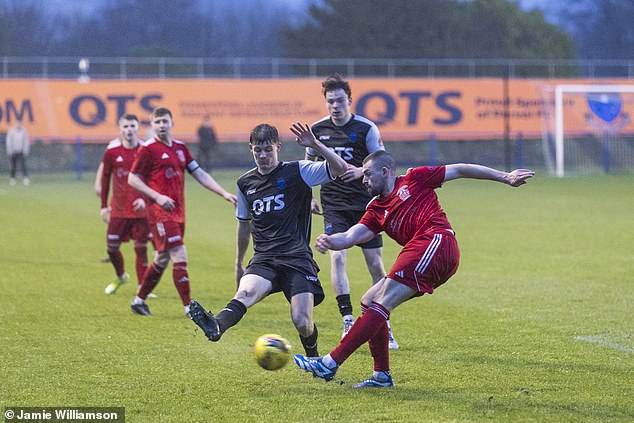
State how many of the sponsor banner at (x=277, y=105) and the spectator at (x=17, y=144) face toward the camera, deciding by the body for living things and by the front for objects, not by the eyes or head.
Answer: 2

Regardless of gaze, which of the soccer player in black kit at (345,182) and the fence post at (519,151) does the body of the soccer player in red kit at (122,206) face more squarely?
the soccer player in black kit

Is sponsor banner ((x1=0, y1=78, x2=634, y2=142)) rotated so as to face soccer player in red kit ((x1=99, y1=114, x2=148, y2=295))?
yes

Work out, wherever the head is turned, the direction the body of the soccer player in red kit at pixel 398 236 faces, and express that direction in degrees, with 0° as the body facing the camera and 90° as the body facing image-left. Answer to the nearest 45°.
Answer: approximately 45°
